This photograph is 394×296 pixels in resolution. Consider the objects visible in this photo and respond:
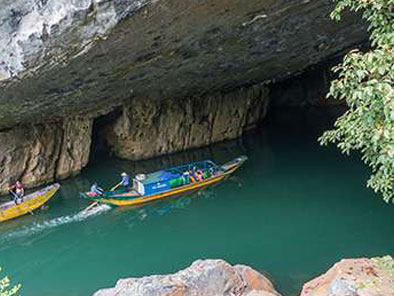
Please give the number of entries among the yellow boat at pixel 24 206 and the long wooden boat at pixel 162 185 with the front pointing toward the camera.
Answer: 0

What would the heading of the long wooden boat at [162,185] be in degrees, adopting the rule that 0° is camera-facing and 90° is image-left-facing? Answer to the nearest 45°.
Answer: approximately 225°

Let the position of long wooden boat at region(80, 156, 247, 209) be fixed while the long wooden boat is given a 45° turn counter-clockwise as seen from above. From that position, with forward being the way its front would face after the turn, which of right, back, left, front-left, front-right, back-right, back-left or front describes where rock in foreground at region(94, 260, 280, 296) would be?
back

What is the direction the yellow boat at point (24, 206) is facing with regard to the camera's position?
facing away from the viewer and to the right of the viewer

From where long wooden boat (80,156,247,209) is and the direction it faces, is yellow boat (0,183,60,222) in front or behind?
behind

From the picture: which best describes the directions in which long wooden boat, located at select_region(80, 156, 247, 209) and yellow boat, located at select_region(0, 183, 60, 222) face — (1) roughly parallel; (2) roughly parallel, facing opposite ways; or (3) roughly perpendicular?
roughly parallel

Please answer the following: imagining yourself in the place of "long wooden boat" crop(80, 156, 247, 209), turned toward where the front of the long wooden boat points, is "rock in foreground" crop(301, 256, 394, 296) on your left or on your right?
on your right

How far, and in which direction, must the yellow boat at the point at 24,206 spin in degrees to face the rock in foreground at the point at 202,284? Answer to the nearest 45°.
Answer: approximately 135° to its right

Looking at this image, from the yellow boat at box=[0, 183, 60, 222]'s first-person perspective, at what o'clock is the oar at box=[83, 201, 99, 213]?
The oar is roughly at 2 o'clock from the yellow boat.
